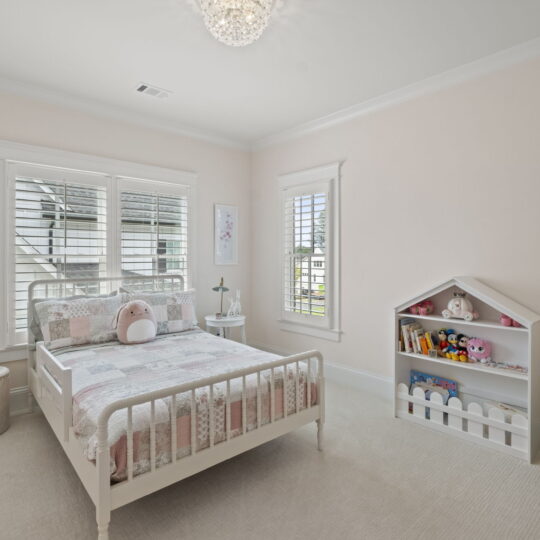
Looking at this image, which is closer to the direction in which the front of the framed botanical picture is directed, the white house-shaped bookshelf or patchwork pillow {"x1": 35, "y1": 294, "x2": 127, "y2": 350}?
the white house-shaped bookshelf

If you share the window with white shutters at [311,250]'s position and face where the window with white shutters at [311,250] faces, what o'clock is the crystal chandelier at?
The crystal chandelier is roughly at 11 o'clock from the window with white shutters.

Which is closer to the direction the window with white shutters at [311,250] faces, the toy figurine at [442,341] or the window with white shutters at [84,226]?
the window with white shutters

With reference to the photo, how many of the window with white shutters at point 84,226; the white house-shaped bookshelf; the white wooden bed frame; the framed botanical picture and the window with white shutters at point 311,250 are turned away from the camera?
0

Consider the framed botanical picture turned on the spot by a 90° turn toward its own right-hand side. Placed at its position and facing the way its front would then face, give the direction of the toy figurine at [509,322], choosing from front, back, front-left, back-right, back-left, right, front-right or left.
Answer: left

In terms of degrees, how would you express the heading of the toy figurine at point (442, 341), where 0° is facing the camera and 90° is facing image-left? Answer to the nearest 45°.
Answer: approximately 45°

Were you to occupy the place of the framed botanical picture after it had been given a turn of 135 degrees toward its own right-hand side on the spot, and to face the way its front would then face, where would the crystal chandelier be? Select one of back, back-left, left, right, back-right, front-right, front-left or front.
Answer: left

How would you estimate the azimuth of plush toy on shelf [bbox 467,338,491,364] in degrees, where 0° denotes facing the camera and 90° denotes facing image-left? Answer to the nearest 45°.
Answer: approximately 45°

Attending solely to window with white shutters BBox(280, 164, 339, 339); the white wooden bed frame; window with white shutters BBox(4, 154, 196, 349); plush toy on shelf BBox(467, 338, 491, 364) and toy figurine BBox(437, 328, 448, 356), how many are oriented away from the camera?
0

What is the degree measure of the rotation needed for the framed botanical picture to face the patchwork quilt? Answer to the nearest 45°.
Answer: approximately 45° to its right

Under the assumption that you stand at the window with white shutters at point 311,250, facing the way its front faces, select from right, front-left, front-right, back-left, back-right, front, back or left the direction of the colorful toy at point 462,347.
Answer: left

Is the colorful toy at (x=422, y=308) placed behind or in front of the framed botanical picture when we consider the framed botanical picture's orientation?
in front

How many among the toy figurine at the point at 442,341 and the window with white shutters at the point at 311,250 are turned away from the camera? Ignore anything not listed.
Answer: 0

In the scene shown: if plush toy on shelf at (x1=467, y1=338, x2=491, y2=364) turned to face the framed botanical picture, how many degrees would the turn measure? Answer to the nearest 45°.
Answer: approximately 45° to its right

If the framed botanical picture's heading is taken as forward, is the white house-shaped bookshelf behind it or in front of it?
in front

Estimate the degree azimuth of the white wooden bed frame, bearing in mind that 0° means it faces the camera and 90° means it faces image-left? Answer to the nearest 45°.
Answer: approximately 315°
